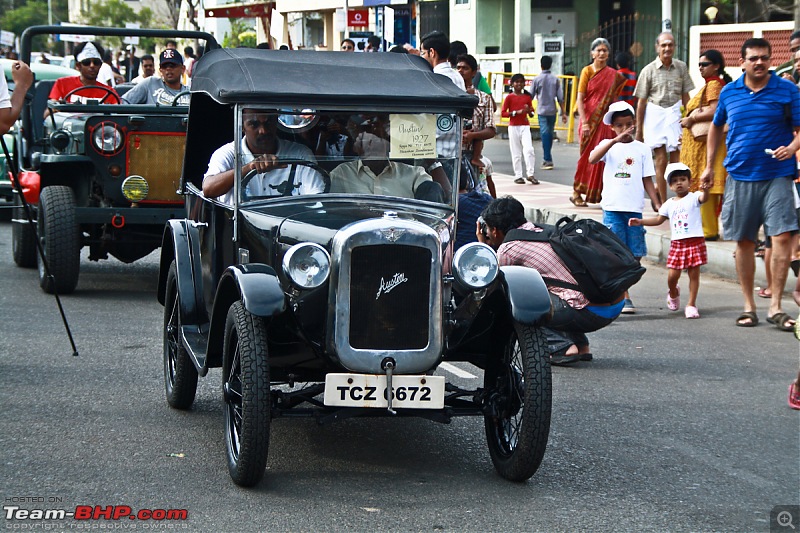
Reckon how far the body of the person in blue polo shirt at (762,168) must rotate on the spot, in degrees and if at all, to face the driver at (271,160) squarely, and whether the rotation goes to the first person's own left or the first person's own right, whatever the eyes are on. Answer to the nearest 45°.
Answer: approximately 45° to the first person's own right

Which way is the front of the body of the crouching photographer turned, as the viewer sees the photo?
to the viewer's left

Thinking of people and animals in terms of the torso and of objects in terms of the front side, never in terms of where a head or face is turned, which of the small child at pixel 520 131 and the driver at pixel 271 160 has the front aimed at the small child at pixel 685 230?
the small child at pixel 520 131

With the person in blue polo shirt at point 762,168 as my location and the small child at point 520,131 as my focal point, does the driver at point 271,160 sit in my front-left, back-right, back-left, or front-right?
back-left

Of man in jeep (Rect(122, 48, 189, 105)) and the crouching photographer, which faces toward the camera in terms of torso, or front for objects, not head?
the man in jeep

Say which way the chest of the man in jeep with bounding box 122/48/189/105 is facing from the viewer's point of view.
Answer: toward the camera

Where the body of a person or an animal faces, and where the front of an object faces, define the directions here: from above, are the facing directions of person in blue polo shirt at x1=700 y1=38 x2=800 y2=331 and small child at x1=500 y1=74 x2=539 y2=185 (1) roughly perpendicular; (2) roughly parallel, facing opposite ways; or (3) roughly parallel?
roughly parallel

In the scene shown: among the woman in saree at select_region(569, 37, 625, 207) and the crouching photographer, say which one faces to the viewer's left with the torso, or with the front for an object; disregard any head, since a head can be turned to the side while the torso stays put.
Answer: the crouching photographer

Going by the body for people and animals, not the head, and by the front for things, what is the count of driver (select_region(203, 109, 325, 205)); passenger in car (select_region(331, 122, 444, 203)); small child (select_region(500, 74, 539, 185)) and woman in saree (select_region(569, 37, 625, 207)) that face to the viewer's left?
0

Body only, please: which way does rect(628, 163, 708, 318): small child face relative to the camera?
toward the camera

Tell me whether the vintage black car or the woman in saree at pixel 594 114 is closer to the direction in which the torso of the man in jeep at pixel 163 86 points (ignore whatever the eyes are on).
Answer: the vintage black car

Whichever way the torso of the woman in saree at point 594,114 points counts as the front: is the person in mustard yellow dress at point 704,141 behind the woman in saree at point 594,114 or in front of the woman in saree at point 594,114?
in front

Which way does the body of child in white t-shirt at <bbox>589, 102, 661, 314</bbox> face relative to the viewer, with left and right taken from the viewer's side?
facing the viewer

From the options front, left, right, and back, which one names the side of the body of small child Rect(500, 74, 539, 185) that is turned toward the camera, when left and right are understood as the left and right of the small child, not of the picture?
front
